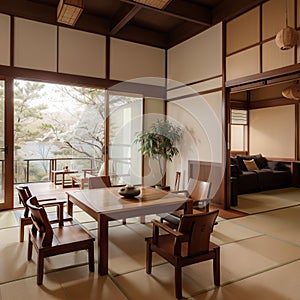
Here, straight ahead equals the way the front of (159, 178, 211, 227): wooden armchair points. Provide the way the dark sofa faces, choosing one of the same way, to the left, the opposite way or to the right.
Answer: to the left

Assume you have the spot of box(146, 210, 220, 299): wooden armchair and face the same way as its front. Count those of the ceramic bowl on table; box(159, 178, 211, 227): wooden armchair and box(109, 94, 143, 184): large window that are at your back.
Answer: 0

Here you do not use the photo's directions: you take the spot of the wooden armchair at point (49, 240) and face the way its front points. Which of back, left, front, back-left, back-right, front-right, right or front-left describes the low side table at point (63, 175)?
left

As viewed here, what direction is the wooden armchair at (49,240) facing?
to the viewer's right

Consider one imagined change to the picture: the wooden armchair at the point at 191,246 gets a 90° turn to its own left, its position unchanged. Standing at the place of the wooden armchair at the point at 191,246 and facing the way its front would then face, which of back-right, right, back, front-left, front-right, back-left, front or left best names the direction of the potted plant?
back-right

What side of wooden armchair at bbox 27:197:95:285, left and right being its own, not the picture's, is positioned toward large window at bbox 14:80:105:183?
left

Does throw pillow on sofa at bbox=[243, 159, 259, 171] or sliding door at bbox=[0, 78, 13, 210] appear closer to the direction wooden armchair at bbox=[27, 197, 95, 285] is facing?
the throw pillow on sofa

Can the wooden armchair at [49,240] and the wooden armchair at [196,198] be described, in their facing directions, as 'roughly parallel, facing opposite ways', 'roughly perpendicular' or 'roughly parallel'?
roughly parallel, facing opposite ways

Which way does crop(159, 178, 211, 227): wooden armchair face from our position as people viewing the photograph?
facing the viewer and to the left of the viewer

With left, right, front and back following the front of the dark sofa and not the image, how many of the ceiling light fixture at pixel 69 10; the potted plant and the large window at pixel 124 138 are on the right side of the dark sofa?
3

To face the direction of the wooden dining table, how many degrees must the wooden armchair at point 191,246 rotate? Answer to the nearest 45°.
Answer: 0° — it already faces it

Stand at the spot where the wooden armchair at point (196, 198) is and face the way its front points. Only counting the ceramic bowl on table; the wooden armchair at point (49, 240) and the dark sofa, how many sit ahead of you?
2

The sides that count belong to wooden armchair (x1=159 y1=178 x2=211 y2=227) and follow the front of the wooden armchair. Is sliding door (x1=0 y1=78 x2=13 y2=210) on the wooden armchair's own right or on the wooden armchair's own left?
on the wooden armchair's own right

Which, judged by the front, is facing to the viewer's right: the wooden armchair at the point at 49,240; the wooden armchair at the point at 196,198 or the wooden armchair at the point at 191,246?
the wooden armchair at the point at 49,240
